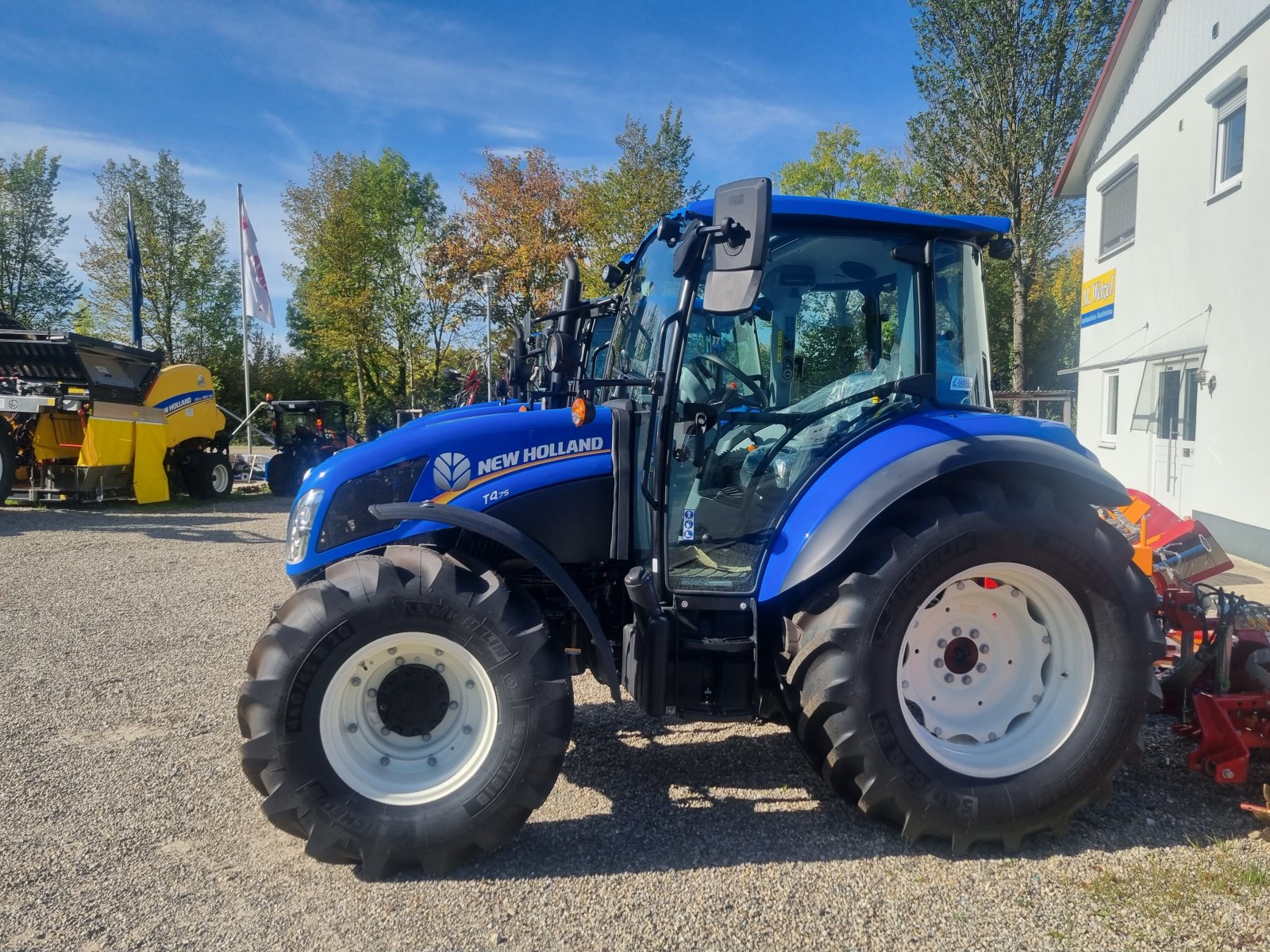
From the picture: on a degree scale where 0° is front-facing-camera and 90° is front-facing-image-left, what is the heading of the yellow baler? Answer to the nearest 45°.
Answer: approximately 45°

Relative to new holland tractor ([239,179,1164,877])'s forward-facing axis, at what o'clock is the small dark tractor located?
The small dark tractor is roughly at 2 o'clock from the new holland tractor.

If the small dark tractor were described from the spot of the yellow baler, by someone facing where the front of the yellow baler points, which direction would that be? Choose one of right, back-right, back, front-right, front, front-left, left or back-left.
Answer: back

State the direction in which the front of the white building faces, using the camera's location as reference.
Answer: facing the viewer and to the left of the viewer

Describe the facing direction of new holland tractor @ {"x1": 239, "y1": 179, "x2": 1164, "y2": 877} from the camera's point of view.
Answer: facing to the left of the viewer

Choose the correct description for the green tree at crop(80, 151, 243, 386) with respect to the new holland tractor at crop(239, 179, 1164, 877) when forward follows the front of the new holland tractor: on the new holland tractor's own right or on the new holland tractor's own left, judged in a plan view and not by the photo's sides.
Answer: on the new holland tractor's own right

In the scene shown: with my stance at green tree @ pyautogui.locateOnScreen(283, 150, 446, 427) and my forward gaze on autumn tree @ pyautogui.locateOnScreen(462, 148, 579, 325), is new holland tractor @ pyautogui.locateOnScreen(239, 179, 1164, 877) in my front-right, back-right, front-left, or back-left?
front-right

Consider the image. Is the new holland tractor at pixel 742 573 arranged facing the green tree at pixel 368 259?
no

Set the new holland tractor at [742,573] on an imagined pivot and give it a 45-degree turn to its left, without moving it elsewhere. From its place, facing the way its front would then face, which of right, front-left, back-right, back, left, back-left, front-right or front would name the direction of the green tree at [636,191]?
back-right

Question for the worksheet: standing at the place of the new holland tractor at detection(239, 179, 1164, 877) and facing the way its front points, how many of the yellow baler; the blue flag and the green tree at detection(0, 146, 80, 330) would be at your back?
0

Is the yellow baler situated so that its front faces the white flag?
no

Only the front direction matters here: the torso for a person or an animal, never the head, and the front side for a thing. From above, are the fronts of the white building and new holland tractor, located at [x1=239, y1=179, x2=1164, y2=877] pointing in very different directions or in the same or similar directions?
same or similar directions

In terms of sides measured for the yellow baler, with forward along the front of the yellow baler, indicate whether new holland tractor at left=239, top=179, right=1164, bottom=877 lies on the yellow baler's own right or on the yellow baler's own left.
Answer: on the yellow baler's own left

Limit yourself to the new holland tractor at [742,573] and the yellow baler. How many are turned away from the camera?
0

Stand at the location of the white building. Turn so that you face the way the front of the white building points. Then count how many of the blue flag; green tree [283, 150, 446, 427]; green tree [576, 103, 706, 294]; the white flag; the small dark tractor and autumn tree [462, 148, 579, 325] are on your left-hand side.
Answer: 0

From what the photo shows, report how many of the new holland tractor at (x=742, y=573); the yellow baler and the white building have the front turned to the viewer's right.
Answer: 0

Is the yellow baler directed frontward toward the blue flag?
no
